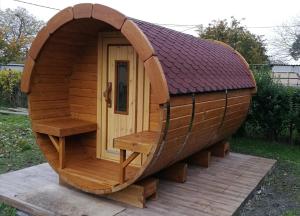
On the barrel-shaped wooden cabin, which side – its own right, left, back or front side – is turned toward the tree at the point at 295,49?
back

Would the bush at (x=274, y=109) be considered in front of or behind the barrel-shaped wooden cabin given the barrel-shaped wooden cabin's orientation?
behind

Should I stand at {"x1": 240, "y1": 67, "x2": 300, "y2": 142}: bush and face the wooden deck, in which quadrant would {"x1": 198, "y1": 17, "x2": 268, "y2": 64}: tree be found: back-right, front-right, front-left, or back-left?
back-right

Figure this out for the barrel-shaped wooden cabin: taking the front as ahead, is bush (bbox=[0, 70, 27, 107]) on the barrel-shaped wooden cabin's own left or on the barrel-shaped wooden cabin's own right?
on the barrel-shaped wooden cabin's own right

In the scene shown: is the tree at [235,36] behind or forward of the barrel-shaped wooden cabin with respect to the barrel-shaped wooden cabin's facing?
behind

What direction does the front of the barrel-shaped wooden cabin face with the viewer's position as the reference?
facing the viewer and to the left of the viewer
